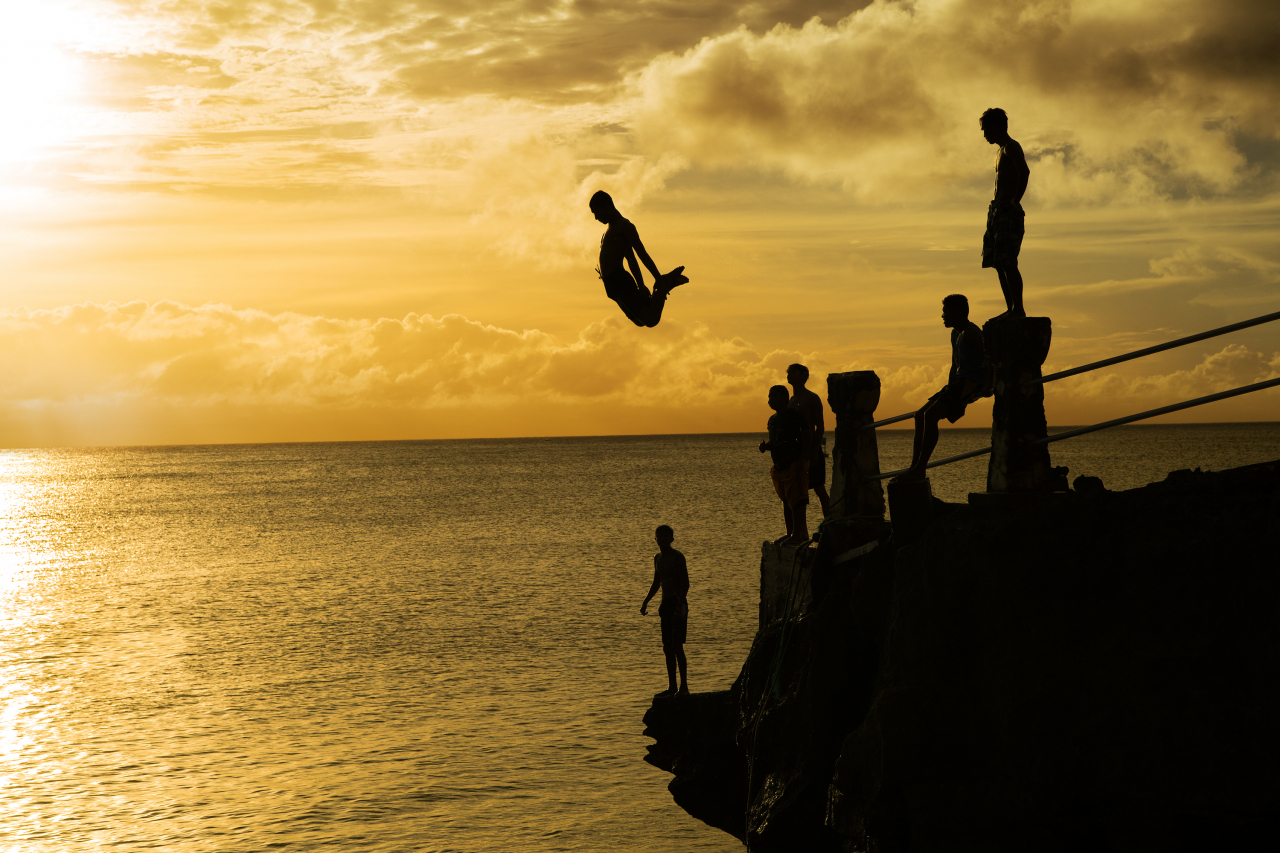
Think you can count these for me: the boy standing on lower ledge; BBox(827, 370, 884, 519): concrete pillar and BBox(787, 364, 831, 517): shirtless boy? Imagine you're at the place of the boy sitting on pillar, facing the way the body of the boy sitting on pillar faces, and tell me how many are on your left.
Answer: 0

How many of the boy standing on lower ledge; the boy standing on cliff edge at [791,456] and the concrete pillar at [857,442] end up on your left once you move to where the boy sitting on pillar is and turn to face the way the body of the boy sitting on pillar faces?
0

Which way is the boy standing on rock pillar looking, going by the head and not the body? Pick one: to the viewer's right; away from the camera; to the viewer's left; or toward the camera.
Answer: to the viewer's left

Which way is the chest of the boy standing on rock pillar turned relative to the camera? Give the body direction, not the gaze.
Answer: to the viewer's left

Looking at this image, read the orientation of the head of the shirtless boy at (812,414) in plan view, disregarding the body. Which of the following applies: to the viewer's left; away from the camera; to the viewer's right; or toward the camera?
to the viewer's left

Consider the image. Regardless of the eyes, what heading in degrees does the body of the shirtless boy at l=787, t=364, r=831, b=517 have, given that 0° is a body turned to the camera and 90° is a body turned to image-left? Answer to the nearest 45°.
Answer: approximately 90°

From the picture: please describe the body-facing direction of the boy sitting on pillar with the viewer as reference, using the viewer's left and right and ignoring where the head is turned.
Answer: facing to the left of the viewer

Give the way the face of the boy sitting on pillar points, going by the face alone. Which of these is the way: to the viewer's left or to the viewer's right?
to the viewer's left

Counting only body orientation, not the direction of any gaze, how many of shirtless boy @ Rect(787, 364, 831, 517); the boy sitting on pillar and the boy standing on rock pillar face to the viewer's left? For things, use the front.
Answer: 3

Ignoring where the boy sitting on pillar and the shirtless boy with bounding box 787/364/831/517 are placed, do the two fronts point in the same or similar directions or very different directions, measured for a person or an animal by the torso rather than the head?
same or similar directions
